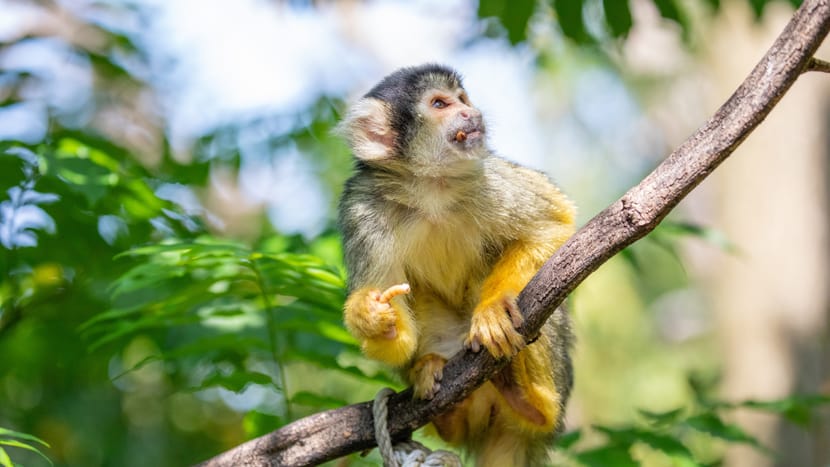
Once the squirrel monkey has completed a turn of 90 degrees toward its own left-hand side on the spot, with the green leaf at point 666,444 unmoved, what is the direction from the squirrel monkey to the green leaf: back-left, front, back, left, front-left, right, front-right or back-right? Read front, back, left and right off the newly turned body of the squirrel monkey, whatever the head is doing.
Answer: front

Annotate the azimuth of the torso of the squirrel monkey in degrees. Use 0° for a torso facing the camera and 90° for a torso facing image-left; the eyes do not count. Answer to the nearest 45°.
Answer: approximately 0°

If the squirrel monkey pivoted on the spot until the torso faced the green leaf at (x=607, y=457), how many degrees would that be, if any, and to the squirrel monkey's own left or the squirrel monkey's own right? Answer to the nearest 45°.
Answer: approximately 90° to the squirrel monkey's own left

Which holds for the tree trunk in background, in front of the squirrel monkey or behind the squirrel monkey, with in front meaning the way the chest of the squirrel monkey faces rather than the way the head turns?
behind

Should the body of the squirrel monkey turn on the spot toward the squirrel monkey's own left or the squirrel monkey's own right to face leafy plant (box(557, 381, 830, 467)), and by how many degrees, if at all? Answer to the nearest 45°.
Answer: approximately 90° to the squirrel monkey's own left

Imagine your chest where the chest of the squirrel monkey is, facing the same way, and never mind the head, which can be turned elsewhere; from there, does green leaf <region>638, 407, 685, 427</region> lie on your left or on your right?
on your left

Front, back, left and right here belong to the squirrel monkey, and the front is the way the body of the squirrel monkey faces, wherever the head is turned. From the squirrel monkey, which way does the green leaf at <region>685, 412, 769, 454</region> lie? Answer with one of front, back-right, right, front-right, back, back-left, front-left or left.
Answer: left
